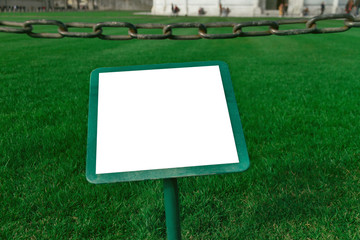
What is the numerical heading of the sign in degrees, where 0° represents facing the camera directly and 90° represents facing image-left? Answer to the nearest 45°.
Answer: approximately 0°
